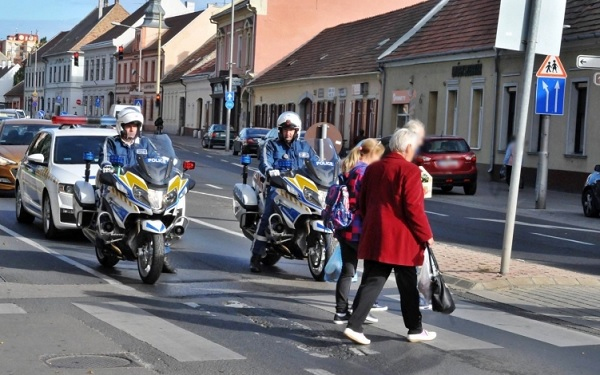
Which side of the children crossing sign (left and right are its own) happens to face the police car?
right

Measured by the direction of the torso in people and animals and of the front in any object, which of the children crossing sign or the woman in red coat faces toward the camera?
the children crossing sign

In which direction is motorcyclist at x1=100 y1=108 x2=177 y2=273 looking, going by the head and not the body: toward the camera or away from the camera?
toward the camera

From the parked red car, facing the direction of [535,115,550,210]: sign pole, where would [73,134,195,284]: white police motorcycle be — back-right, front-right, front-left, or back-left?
front-right

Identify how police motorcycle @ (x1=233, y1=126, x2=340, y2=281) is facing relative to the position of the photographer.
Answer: facing the viewer and to the right of the viewer

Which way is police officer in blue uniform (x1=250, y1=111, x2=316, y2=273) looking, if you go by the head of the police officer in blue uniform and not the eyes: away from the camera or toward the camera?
toward the camera

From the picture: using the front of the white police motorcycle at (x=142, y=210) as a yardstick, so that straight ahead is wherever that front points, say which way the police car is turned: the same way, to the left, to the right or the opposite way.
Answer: the same way

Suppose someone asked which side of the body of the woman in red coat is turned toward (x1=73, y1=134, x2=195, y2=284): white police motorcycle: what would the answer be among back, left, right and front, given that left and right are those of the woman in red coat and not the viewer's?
left

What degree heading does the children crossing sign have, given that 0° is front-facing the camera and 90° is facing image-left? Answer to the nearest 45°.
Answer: approximately 0°

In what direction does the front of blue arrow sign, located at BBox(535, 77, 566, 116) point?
toward the camera
